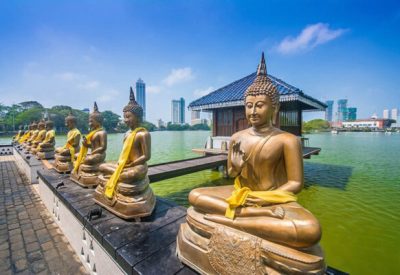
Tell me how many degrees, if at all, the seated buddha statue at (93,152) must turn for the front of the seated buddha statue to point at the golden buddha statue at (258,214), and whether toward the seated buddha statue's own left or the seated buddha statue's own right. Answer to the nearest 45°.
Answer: approximately 90° to the seated buddha statue's own left

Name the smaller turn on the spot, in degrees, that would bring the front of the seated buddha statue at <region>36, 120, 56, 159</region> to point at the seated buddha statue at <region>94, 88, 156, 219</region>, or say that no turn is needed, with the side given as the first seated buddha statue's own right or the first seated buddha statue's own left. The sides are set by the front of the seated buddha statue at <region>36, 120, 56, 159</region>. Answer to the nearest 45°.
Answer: approximately 90° to the first seated buddha statue's own left

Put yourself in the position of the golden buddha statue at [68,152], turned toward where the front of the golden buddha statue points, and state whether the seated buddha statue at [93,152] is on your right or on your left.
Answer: on your left

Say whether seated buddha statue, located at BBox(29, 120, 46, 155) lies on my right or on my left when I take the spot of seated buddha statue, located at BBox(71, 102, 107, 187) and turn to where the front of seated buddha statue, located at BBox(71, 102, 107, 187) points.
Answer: on my right

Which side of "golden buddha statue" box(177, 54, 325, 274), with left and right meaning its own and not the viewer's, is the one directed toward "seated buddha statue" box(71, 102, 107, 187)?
right

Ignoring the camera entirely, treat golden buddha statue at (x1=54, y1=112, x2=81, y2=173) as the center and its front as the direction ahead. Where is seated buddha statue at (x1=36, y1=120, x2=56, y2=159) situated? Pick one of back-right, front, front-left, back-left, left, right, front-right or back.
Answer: right

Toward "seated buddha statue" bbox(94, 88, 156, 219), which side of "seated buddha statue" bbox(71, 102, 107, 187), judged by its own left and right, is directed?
left
